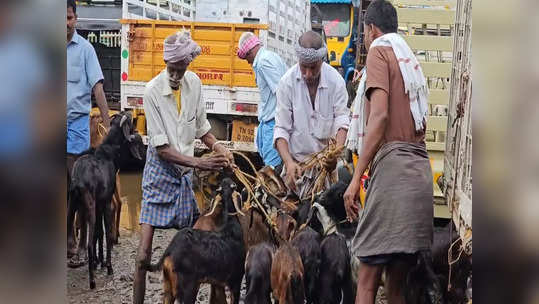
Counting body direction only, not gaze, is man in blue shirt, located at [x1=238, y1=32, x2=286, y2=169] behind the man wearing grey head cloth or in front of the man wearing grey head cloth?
behind

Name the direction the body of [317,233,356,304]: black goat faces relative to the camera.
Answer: away from the camera

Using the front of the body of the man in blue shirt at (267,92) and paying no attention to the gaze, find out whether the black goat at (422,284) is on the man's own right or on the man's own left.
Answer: on the man's own left

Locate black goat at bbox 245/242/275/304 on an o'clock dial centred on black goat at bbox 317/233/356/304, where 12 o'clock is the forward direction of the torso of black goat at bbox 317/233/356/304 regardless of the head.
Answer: black goat at bbox 245/242/275/304 is roughly at 8 o'clock from black goat at bbox 317/233/356/304.

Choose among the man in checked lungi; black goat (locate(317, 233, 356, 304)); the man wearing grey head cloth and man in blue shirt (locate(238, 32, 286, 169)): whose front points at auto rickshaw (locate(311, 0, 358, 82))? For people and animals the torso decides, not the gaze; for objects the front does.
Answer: the black goat

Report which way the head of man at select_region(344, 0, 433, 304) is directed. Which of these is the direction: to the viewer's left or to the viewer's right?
to the viewer's left

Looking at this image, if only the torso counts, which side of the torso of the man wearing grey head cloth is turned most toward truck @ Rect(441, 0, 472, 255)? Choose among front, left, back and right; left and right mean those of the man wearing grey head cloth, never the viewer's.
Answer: left

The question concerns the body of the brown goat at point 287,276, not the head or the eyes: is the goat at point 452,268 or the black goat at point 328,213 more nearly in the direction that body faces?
the black goat

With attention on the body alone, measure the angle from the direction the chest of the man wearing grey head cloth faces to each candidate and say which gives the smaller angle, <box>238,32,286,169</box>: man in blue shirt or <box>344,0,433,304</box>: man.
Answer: the man

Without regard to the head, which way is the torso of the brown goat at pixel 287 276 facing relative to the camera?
away from the camera
